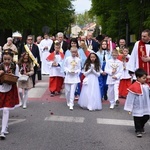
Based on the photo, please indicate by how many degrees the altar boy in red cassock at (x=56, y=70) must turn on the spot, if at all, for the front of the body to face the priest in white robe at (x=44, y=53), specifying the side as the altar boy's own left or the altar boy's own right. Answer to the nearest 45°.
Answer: approximately 180°

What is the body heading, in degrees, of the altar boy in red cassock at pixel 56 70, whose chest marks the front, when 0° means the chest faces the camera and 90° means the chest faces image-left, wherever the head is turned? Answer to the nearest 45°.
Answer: approximately 0°

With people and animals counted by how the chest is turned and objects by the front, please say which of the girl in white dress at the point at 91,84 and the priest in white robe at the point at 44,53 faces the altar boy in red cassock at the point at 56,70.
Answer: the priest in white robe

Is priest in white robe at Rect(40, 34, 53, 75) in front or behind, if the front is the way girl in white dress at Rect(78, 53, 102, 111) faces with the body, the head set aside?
behind

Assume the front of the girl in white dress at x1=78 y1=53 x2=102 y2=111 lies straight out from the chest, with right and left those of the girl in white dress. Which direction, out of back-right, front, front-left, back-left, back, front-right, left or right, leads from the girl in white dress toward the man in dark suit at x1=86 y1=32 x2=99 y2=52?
back

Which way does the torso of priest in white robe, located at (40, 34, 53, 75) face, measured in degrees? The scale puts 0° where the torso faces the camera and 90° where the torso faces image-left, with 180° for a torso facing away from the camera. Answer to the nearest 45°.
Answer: approximately 0°
